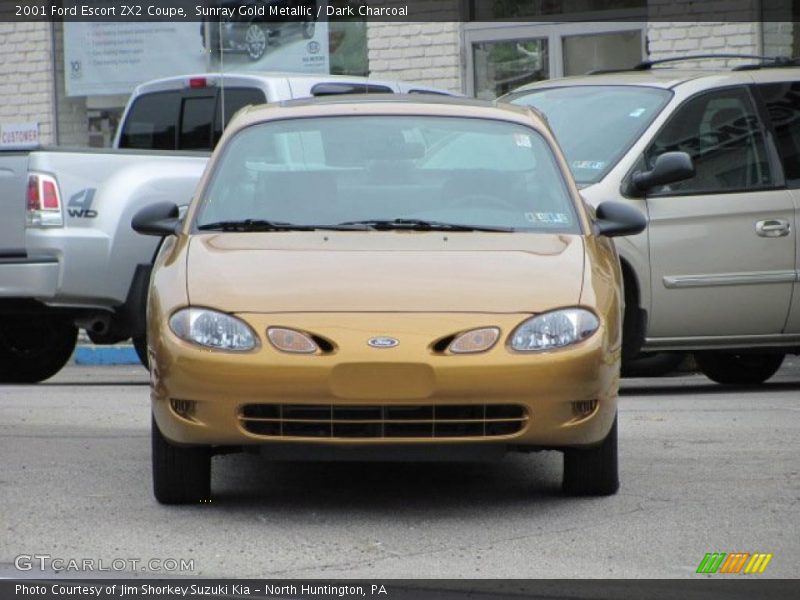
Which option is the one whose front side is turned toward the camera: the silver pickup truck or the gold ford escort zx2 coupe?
the gold ford escort zx2 coupe

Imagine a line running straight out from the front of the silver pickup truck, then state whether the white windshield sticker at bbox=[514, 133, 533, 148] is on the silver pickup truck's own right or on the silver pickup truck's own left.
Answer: on the silver pickup truck's own right

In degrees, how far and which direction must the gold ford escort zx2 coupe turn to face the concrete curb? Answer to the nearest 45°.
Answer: approximately 180°

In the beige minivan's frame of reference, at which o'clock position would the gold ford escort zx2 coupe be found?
The gold ford escort zx2 coupe is roughly at 11 o'clock from the beige minivan.

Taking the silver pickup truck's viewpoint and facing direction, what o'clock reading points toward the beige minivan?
The beige minivan is roughly at 2 o'clock from the silver pickup truck.

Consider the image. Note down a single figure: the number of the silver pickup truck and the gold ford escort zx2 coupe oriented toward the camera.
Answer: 1

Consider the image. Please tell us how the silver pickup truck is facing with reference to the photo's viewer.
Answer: facing away from the viewer and to the right of the viewer

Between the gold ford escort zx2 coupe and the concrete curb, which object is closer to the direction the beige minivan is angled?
the gold ford escort zx2 coupe

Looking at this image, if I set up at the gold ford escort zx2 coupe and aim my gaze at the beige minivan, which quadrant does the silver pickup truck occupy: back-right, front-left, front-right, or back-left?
front-left

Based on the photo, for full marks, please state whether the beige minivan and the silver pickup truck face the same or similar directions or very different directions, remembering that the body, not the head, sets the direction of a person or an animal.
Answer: very different directions

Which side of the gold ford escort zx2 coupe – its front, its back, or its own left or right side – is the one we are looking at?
front
